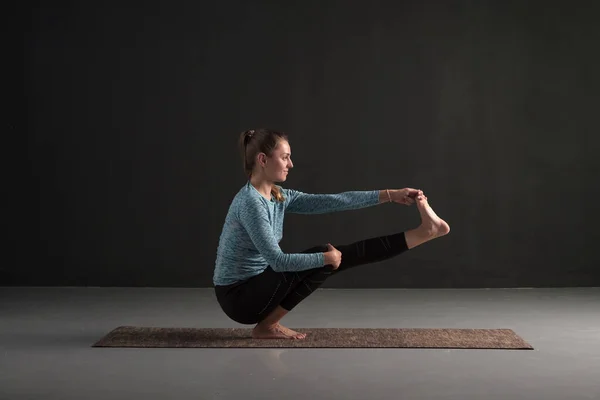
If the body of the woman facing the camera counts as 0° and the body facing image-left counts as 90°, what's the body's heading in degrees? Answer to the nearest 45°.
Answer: approximately 270°

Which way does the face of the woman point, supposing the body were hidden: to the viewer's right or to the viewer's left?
to the viewer's right
